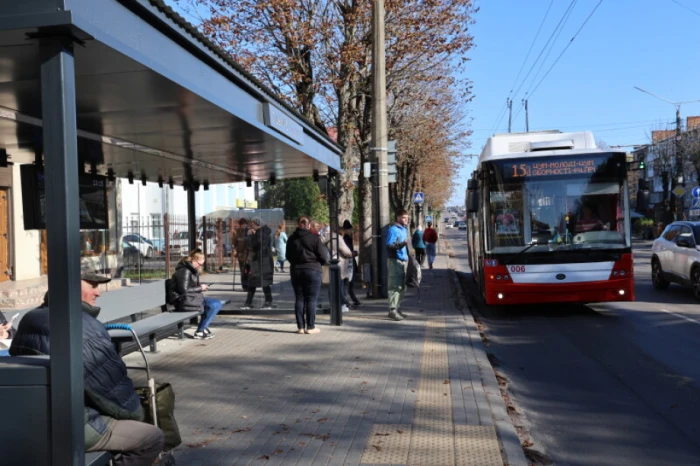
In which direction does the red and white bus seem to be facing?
toward the camera

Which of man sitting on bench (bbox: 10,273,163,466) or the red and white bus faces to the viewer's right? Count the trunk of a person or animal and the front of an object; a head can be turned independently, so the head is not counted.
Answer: the man sitting on bench

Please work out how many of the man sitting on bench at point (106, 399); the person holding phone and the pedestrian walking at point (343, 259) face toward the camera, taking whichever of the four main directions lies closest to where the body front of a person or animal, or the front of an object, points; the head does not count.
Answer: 0

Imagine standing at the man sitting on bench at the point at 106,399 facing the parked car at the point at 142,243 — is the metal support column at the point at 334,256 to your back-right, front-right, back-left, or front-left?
front-right

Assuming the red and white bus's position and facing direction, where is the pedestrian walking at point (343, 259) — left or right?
on its right

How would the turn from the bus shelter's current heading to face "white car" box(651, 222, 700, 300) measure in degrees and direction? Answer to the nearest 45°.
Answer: approximately 90° to its left

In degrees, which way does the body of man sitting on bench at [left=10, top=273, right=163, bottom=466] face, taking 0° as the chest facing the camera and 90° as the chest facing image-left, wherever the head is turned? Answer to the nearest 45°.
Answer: approximately 270°

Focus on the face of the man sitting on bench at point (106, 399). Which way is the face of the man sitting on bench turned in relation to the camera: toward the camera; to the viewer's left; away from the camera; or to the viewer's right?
to the viewer's right

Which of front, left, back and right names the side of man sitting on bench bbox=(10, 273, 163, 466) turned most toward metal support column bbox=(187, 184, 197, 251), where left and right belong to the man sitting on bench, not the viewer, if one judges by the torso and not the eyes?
left

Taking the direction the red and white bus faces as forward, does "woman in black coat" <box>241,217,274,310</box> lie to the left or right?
on its right
